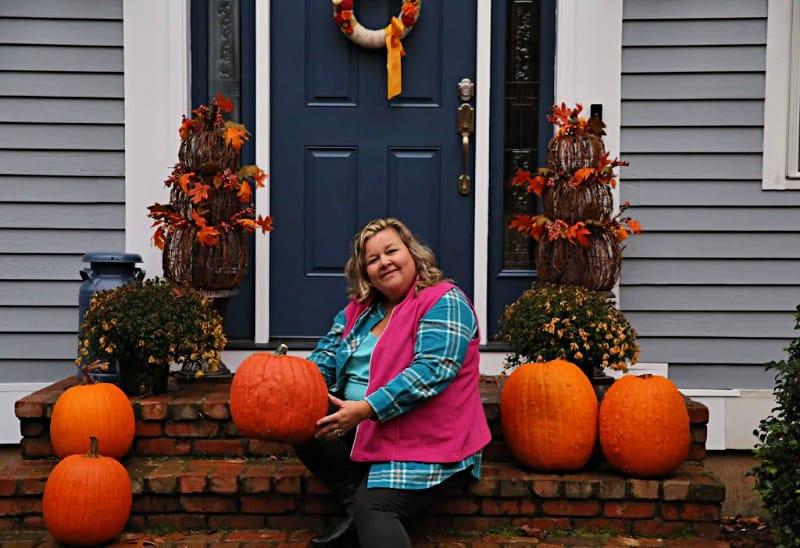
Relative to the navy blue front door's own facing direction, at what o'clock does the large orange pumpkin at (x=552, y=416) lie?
The large orange pumpkin is roughly at 11 o'clock from the navy blue front door.

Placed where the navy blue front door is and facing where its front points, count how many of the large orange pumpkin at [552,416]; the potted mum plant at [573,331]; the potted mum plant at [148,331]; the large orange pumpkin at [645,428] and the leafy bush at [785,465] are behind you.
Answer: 0

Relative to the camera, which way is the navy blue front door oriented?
toward the camera

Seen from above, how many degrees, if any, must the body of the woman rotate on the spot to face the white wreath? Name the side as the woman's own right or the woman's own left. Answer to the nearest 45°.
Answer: approximately 135° to the woman's own right

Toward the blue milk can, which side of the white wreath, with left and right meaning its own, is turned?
right

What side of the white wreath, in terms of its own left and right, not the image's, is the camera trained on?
front

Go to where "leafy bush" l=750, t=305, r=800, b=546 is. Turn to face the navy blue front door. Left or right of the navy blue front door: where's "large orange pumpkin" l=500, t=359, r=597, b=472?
left

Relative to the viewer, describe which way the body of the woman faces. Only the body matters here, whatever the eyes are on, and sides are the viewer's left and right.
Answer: facing the viewer and to the left of the viewer

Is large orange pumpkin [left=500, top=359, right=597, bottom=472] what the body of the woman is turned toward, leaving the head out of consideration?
no

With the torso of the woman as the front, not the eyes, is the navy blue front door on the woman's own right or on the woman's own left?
on the woman's own right

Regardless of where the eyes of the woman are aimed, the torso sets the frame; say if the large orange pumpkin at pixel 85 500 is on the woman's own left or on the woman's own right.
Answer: on the woman's own right

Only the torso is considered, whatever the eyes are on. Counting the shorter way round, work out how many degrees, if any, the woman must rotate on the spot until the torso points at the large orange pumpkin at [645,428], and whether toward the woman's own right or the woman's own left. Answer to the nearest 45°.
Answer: approximately 135° to the woman's own left

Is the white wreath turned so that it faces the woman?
yes

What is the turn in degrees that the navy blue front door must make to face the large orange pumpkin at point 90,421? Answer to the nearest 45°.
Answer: approximately 45° to its right

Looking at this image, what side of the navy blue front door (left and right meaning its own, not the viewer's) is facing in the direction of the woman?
front

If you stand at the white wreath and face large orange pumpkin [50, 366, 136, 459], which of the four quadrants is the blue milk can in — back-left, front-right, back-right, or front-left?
front-right
